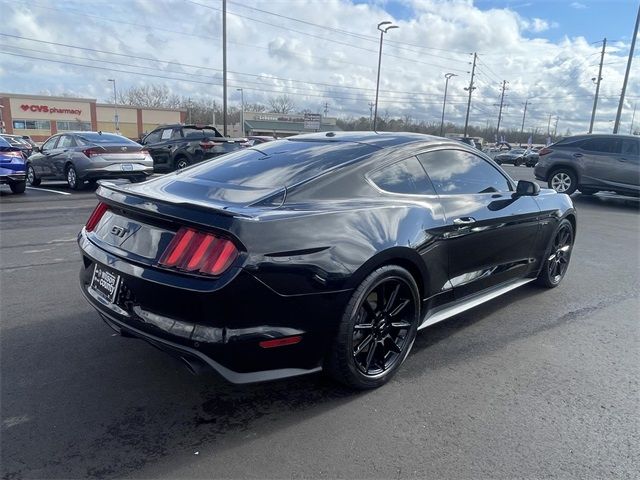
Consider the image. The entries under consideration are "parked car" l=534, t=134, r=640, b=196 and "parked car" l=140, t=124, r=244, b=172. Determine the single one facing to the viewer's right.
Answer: "parked car" l=534, t=134, r=640, b=196

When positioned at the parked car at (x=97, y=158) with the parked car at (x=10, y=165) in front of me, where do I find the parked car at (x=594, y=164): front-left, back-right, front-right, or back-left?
back-left

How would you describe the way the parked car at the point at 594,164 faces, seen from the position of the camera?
facing to the right of the viewer

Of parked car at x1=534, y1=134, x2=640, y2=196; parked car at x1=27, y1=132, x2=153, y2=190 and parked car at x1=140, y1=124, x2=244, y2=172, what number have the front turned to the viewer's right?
1

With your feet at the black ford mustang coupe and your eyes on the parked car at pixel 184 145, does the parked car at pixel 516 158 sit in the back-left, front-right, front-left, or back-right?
front-right

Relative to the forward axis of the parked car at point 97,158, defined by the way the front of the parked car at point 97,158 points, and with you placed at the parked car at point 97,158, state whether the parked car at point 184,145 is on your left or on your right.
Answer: on your right

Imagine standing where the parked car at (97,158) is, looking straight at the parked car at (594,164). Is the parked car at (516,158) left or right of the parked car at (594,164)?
left

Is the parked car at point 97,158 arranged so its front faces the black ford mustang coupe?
no

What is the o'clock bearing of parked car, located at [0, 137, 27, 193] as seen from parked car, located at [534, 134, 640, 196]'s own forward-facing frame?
parked car, located at [0, 137, 27, 193] is roughly at 5 o'clock from parked car, located at [534, 134, 640, 196].

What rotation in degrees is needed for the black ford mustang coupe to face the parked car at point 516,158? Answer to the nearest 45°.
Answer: approximately 45° to its left

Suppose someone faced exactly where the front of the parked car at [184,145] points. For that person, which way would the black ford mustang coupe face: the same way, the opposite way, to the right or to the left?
to the right

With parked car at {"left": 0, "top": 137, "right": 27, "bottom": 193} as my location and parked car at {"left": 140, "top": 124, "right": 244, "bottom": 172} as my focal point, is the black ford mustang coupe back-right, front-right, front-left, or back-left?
back-right

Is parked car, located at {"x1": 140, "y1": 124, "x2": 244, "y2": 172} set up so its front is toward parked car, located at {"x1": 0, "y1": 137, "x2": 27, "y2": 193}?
no

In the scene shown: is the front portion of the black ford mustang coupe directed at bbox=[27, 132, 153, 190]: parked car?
no

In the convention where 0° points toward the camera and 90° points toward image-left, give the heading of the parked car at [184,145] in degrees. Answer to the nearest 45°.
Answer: approximately 135°

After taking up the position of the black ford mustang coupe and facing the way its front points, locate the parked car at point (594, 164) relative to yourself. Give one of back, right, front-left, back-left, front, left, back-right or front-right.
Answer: front

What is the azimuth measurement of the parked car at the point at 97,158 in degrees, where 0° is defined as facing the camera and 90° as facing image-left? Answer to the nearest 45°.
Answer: approximately 135°

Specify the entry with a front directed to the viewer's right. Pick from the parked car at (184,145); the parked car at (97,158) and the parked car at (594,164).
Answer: the parked car at (594,164)
